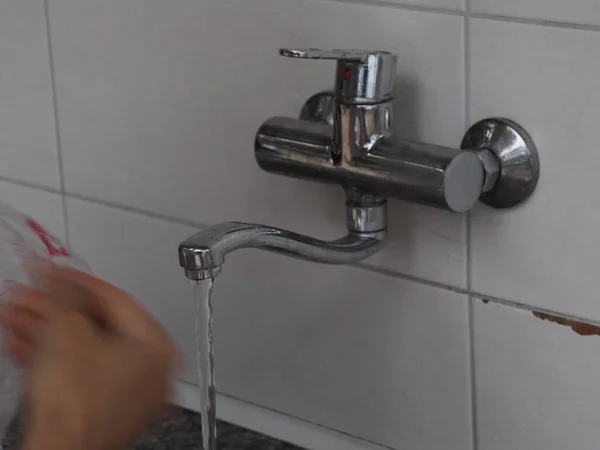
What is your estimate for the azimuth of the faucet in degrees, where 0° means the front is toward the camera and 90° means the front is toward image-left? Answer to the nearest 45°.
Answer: approximately 45°
